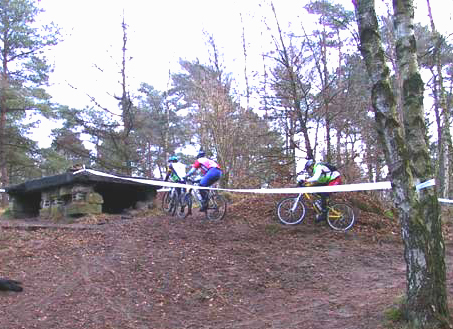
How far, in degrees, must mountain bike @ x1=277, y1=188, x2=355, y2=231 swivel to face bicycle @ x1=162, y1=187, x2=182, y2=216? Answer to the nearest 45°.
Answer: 0° — it already faces it

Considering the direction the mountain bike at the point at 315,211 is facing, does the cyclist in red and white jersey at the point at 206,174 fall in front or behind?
in front

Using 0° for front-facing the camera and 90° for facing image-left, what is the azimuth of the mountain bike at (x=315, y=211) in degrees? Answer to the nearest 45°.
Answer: approximately 90°

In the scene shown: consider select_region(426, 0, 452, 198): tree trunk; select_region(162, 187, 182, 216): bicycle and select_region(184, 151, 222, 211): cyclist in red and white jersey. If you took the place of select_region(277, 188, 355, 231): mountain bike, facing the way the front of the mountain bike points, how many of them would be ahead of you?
2
